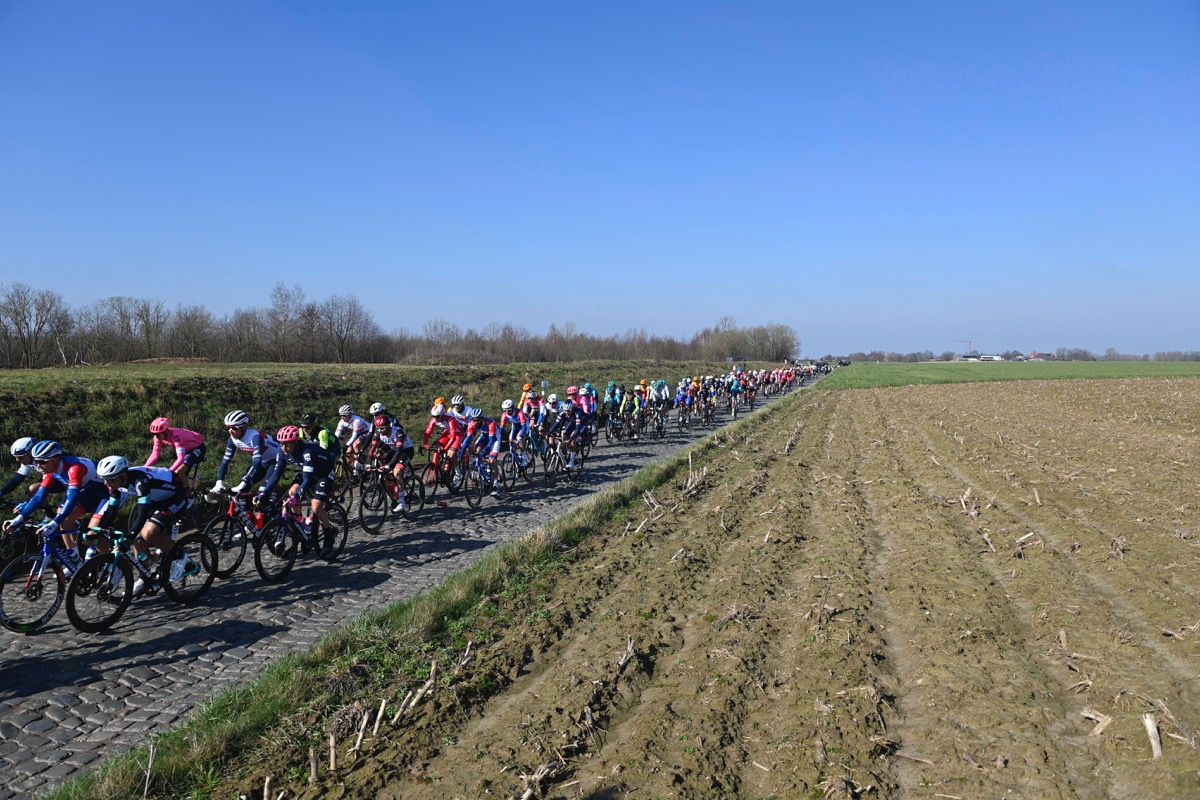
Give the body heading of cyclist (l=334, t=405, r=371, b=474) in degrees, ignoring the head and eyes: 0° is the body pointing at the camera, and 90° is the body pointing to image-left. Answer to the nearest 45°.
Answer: approximately 45°

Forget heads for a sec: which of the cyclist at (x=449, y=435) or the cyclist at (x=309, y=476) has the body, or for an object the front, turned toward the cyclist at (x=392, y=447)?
the cyclist at (x=449, y=435)

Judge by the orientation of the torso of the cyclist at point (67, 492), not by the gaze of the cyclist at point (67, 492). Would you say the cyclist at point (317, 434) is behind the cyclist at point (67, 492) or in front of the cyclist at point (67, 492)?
behind

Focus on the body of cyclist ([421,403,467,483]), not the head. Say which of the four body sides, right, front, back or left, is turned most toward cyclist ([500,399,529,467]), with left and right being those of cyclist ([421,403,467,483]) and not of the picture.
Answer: back

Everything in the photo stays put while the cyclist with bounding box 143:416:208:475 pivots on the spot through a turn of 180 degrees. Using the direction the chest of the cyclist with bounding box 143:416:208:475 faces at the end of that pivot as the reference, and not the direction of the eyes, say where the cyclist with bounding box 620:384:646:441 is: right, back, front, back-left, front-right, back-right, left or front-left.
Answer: front

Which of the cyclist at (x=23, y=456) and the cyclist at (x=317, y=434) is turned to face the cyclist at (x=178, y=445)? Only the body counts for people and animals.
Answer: the cyclist at (x=317, y=434)

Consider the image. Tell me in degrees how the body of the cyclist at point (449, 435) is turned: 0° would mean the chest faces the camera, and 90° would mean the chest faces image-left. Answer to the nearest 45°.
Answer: approximately 45°

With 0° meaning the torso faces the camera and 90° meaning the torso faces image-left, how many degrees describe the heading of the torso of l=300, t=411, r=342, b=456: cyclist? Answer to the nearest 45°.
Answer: approximately 45°
